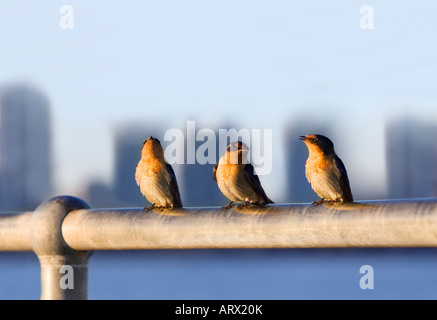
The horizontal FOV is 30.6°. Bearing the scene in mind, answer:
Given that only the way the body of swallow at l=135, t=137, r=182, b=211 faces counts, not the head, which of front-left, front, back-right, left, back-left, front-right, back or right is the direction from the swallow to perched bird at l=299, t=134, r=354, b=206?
left

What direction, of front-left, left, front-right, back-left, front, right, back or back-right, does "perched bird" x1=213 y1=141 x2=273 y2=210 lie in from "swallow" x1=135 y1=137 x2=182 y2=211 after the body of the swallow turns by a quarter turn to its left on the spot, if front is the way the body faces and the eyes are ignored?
front

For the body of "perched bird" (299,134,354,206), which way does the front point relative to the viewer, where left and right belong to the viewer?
facing the viewer and to the left of the viewer

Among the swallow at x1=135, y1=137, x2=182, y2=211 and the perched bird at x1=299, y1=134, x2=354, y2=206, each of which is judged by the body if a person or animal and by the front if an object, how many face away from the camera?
0

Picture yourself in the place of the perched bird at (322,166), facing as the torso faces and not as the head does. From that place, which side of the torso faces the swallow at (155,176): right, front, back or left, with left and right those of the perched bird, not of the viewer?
right

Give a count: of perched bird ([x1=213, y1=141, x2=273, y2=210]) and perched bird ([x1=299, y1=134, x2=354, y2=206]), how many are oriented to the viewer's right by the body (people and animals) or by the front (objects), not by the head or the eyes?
0
